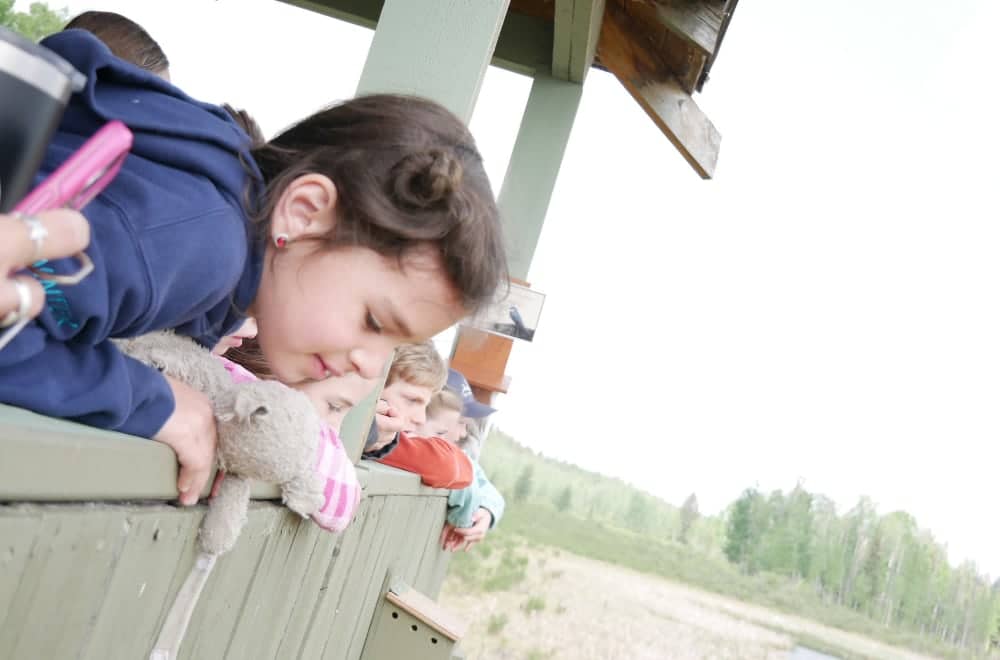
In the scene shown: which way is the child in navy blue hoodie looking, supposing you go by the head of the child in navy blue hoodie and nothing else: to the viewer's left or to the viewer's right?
to the viewer's right

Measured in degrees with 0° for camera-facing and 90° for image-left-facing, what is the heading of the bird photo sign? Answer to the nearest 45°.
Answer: approximately 45°
